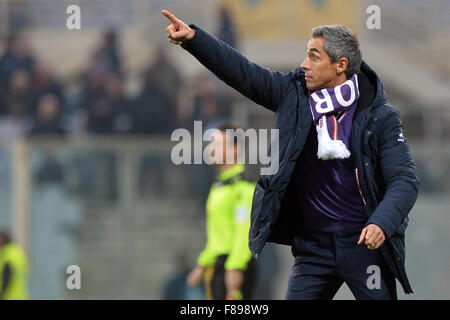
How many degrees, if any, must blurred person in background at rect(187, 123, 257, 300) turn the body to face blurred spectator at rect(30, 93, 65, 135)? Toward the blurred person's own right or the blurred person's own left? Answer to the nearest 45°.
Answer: approximately 90° to the blurred person's own right

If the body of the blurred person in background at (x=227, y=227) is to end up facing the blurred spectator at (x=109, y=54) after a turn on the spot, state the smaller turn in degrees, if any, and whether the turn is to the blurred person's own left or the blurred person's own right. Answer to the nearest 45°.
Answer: approximately 135° to the blurred person's own right

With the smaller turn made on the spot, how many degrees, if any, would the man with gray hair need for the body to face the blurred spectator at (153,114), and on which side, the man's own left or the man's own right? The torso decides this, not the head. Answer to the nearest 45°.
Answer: approximately 135° to the man's own right

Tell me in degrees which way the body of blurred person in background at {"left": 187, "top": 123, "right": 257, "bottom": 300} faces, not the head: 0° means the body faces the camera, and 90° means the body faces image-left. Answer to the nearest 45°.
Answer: approximately 45°

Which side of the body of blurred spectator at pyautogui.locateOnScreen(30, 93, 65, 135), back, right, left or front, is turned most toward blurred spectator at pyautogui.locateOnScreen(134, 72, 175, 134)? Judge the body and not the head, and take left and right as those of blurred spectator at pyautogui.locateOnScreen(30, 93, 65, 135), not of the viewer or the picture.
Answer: left

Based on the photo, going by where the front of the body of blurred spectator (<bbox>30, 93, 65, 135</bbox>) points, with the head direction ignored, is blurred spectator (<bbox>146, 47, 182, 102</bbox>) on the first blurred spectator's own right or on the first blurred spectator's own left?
on the first blurred spectator's own left
